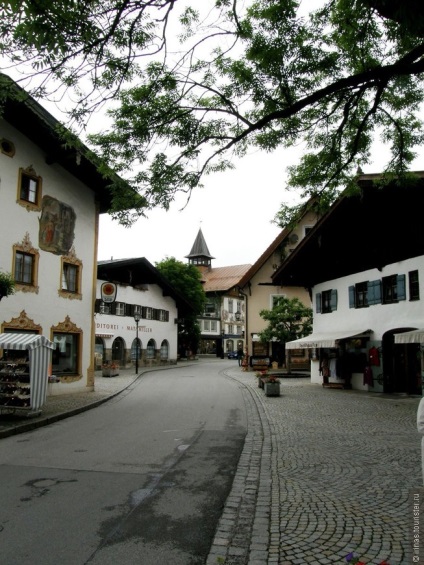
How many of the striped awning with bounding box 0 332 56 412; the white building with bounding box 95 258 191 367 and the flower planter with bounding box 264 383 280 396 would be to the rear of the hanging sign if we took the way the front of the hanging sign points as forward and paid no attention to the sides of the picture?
1

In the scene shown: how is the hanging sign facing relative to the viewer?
toward the camera

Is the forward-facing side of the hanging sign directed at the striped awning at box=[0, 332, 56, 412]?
yes

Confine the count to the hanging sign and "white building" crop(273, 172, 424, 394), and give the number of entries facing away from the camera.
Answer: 0

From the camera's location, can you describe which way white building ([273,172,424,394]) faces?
facing the viewer and to the left of the viewer

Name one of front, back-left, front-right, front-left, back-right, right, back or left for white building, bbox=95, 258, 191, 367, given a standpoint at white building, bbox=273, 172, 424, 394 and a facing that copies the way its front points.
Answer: right

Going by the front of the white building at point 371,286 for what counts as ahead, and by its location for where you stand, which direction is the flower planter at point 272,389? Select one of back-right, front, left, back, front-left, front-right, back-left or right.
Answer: front

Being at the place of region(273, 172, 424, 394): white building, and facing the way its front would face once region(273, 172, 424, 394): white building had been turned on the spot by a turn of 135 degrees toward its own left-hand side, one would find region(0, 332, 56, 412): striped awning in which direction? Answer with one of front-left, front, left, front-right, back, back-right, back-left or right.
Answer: back-right

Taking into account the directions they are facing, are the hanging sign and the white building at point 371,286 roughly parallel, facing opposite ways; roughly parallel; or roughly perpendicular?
roughly perpendicular

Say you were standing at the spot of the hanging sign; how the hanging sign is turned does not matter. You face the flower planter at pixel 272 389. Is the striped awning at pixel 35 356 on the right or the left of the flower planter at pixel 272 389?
right
